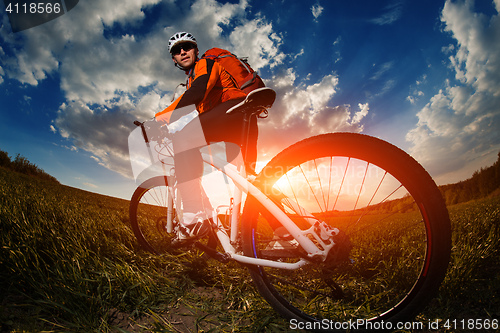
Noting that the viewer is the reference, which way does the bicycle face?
facing away from the viewer and to the left of the viewer
